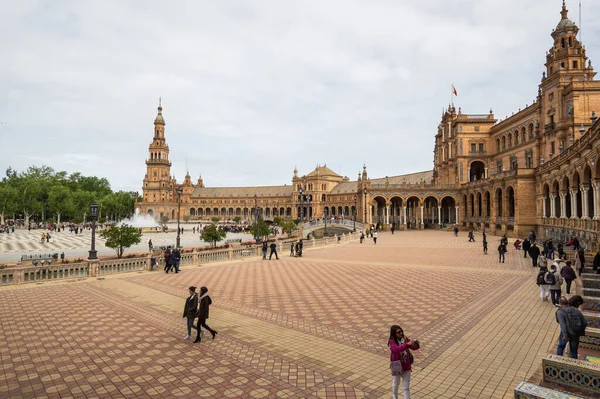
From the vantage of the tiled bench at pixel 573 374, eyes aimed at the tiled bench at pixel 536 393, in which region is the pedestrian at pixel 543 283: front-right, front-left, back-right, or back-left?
back-right

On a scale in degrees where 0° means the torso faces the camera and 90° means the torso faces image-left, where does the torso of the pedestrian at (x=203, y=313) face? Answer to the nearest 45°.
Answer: approximately 90°

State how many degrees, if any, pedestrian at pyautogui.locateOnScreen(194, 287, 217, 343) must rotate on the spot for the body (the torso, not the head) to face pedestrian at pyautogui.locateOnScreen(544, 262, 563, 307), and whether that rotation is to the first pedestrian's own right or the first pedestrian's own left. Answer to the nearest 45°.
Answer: approximately 180°

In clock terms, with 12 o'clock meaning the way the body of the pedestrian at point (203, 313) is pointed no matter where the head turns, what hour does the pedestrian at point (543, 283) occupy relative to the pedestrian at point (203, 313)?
the pedestrian at point (543, 283) is roughly at 6 o'clock from the pedestrian at point (203, 313).

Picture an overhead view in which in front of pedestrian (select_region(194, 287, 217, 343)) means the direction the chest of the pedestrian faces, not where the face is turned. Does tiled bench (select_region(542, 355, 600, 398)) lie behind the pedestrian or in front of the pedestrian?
behind

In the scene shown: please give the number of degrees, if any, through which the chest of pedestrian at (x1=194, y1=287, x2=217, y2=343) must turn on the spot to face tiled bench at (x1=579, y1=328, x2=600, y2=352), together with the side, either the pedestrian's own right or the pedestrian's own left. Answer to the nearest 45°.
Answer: approximately 135° to the pedestrian's own left
